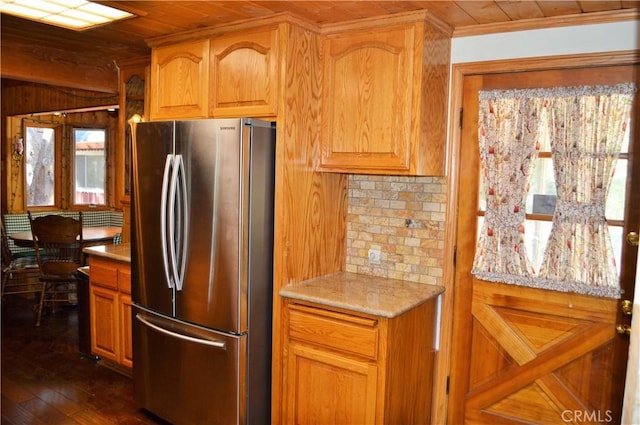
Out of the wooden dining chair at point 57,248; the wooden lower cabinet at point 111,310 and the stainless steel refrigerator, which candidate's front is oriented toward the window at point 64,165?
the wooden dining chair

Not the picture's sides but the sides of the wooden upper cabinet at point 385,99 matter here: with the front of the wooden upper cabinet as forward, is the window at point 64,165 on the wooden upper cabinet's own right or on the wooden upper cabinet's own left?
on the wooden upper cabinet's own right

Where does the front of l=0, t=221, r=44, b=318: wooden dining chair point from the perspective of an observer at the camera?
facing to the right of the viewer

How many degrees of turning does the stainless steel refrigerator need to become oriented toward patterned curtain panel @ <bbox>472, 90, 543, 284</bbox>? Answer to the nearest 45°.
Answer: approximately 135° to its left

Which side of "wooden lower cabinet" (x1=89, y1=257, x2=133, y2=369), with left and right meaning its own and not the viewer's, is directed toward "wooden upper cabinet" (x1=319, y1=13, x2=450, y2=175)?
left

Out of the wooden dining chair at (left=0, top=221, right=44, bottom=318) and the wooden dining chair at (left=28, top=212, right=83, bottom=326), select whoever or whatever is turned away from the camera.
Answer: the wooden dining chair at (left=28, top=212, right=83, bottom=326)

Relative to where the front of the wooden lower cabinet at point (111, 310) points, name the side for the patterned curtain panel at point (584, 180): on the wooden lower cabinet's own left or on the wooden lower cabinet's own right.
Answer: on the wooden lower cabinet's own left

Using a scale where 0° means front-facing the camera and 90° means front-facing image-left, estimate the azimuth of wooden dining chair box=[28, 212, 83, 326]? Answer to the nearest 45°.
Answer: approximately 180°

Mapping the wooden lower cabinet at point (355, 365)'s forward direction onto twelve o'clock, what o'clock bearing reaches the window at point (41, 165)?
The window is roughly at 3 o'clock from the wooden lower cabinet.

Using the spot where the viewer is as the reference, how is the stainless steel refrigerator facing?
facing the viewer and to the left of the viewer

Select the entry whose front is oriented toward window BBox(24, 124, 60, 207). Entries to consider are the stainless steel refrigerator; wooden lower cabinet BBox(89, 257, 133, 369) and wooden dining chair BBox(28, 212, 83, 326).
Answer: the wooden dining chair

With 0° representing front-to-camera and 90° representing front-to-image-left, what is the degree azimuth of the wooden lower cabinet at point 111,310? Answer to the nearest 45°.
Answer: approximately 45°

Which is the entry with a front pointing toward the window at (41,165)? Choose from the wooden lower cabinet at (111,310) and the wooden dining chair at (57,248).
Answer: the wooden dining chair

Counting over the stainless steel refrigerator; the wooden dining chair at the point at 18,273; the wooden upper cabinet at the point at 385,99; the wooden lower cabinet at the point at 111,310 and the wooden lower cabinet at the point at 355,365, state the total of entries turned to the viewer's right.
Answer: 1
